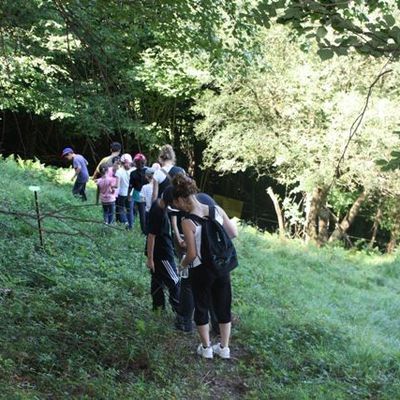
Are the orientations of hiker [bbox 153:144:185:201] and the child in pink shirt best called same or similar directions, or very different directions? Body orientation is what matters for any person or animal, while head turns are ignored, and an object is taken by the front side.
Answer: same or similar directions

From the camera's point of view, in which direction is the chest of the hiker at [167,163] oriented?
away from the camera

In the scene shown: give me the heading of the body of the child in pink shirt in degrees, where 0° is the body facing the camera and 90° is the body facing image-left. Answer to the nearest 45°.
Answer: approximately 180°

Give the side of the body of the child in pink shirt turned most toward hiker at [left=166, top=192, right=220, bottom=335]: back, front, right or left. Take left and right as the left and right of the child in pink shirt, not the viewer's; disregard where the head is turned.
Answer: back

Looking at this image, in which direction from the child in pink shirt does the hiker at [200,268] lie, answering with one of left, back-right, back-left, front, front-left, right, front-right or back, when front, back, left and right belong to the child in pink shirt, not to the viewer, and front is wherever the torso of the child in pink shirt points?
back

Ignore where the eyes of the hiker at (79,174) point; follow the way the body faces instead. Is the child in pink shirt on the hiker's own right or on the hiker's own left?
on the hiker's own left

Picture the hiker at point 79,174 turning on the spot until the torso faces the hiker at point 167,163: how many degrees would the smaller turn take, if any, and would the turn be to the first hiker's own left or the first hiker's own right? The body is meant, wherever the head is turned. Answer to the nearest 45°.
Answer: approximately 90° to the first hiker's own left

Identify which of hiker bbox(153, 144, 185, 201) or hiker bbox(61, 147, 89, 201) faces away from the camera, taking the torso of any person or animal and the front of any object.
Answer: hiker bbox(153, 144, 185, 201)

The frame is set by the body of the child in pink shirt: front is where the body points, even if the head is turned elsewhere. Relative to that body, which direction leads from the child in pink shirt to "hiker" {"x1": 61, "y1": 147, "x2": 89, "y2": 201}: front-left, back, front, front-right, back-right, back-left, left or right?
front
